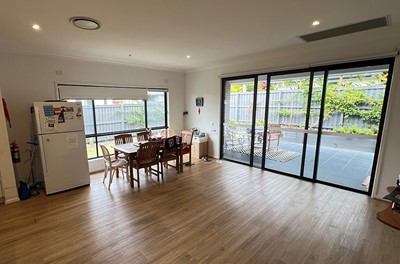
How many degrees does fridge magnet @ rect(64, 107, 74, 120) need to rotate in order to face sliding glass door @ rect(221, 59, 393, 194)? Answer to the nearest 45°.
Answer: approximately 45° to its left

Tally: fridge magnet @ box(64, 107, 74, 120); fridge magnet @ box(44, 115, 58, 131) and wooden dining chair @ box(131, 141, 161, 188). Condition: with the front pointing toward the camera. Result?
2

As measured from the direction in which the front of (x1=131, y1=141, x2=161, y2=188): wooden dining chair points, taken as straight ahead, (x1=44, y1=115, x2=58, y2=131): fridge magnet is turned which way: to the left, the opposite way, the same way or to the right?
the opposite way

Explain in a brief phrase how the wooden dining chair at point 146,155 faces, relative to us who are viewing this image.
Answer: facing away from the viewer and to the left of the viewer

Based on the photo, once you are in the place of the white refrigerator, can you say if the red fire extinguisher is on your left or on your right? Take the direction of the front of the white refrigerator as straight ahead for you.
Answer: on your right
